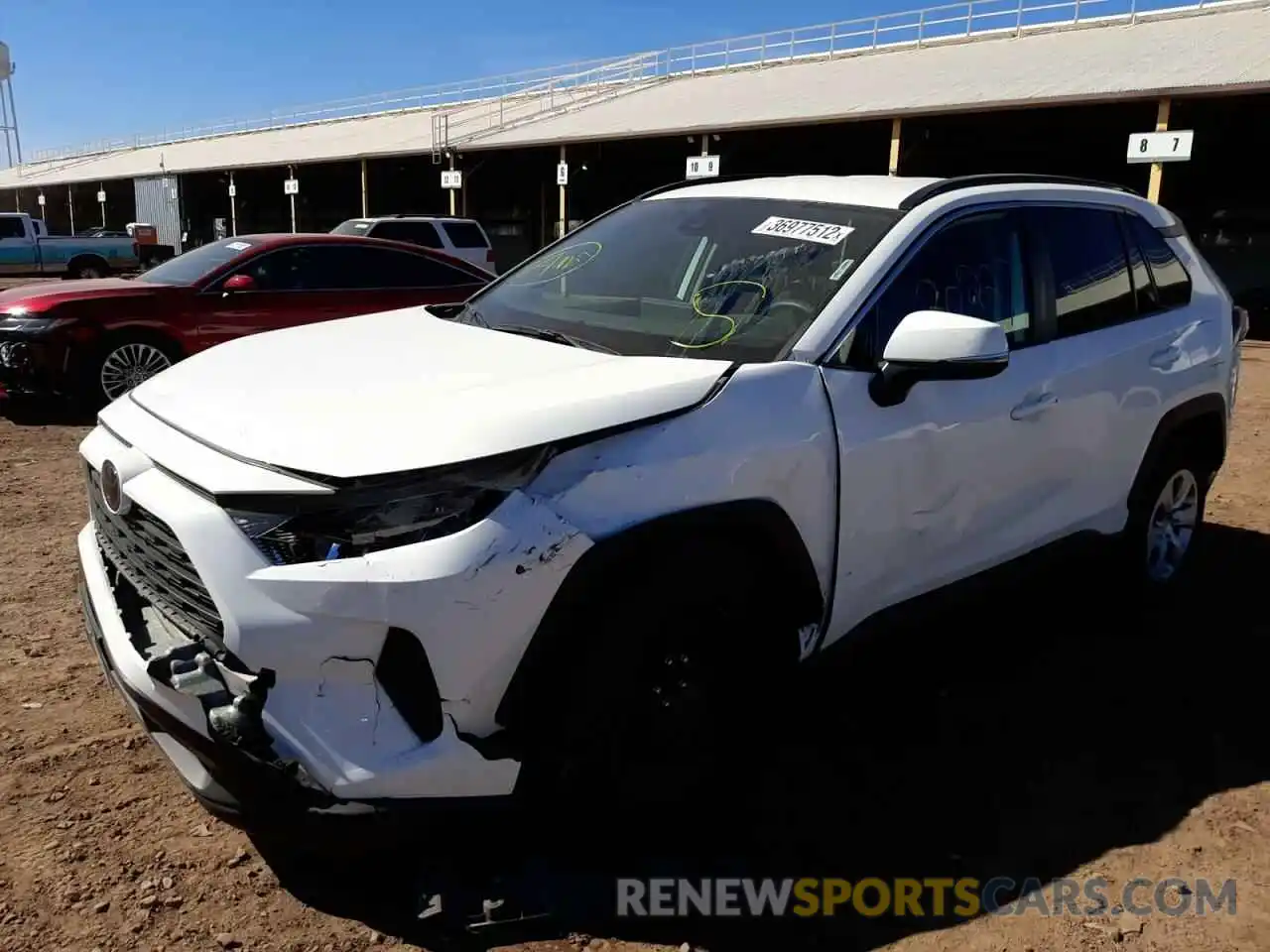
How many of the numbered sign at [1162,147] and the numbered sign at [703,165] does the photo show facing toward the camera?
2

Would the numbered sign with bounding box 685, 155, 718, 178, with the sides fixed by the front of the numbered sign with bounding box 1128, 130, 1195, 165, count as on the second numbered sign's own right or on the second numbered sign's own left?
on the second numbered sign's own right

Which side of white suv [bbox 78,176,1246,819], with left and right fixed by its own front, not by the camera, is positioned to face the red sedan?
right

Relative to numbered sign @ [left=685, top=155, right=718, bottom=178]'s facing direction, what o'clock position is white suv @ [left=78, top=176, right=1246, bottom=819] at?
The white suv is roughly at 12 o'clock from the numbered sign.

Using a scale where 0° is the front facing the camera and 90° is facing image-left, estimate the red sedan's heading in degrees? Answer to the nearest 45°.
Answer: approximately 45°

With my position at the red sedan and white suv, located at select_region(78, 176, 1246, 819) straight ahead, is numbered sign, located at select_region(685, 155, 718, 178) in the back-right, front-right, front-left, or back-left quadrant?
back-left

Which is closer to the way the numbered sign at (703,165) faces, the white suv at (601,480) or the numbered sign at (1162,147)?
the white suv

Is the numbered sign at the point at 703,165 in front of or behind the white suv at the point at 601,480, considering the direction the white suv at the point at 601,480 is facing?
behind

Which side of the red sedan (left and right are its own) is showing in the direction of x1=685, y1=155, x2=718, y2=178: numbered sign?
back

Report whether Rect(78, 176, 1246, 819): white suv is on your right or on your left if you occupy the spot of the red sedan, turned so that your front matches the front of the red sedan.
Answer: on your left

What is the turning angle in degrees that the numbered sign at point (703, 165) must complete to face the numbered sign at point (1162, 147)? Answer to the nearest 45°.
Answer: approximately 45° to its left
